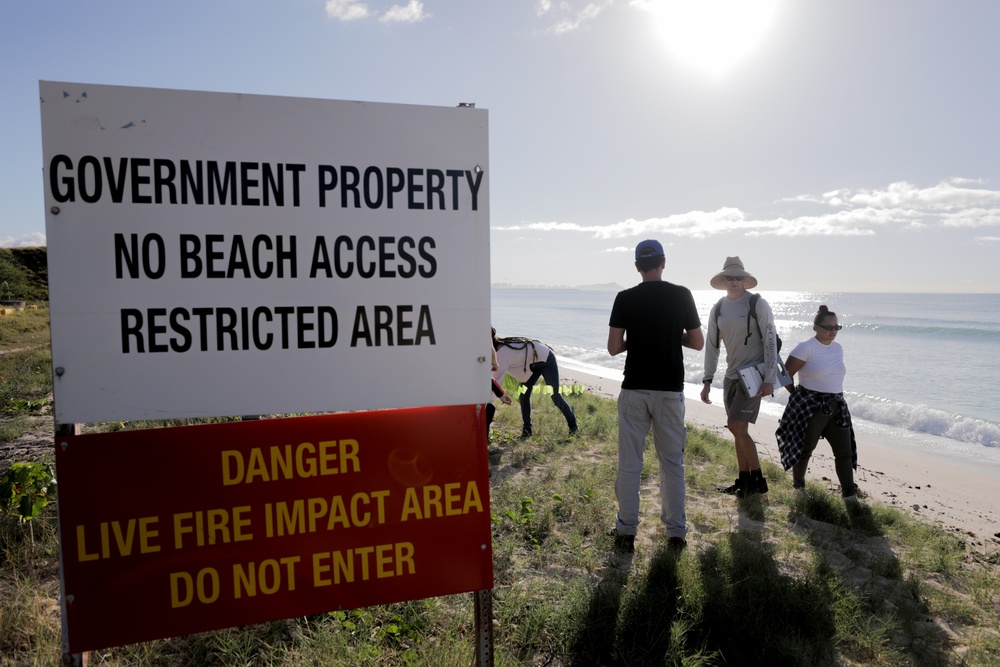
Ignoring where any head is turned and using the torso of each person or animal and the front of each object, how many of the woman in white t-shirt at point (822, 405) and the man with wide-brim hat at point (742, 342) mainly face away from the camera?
0

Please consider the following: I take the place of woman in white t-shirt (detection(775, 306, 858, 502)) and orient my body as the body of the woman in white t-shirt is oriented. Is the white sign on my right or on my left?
on my right

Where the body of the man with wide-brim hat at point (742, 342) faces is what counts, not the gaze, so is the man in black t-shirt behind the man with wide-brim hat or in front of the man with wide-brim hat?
in front

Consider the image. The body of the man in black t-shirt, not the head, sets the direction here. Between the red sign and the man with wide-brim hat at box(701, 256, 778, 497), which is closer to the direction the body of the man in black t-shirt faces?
the man with wide-brim hat

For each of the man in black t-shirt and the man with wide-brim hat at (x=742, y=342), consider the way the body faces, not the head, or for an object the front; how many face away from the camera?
1

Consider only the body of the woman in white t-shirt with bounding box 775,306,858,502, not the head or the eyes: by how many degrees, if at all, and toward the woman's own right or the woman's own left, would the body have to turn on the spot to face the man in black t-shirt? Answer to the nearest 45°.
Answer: approximately 90° to the woman's own right

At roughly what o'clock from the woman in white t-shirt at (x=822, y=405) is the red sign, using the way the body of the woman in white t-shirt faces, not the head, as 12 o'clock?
The red sign is roughly at 2 o'clock from the woman in white t-shirt.

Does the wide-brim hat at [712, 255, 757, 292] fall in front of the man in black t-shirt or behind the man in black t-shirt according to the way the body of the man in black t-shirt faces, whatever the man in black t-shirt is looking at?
in front

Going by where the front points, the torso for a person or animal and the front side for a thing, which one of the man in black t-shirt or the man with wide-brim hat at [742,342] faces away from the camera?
the man in black t-shirt

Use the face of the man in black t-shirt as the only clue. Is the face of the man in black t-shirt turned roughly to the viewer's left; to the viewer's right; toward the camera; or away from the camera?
away from the camera

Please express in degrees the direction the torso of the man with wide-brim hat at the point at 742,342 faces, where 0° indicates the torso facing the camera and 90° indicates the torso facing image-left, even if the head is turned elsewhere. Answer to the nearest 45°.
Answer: approximately 45°

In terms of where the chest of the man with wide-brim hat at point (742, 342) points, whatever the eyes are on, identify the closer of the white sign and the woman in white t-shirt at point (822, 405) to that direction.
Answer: the white sign

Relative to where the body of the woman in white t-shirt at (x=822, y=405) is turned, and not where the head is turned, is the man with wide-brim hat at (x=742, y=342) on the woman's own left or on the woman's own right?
on the woman's own right

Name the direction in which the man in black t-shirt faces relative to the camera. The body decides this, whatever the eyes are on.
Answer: away from the camera

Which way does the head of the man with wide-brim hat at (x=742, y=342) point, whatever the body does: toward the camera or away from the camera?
toward the camera
